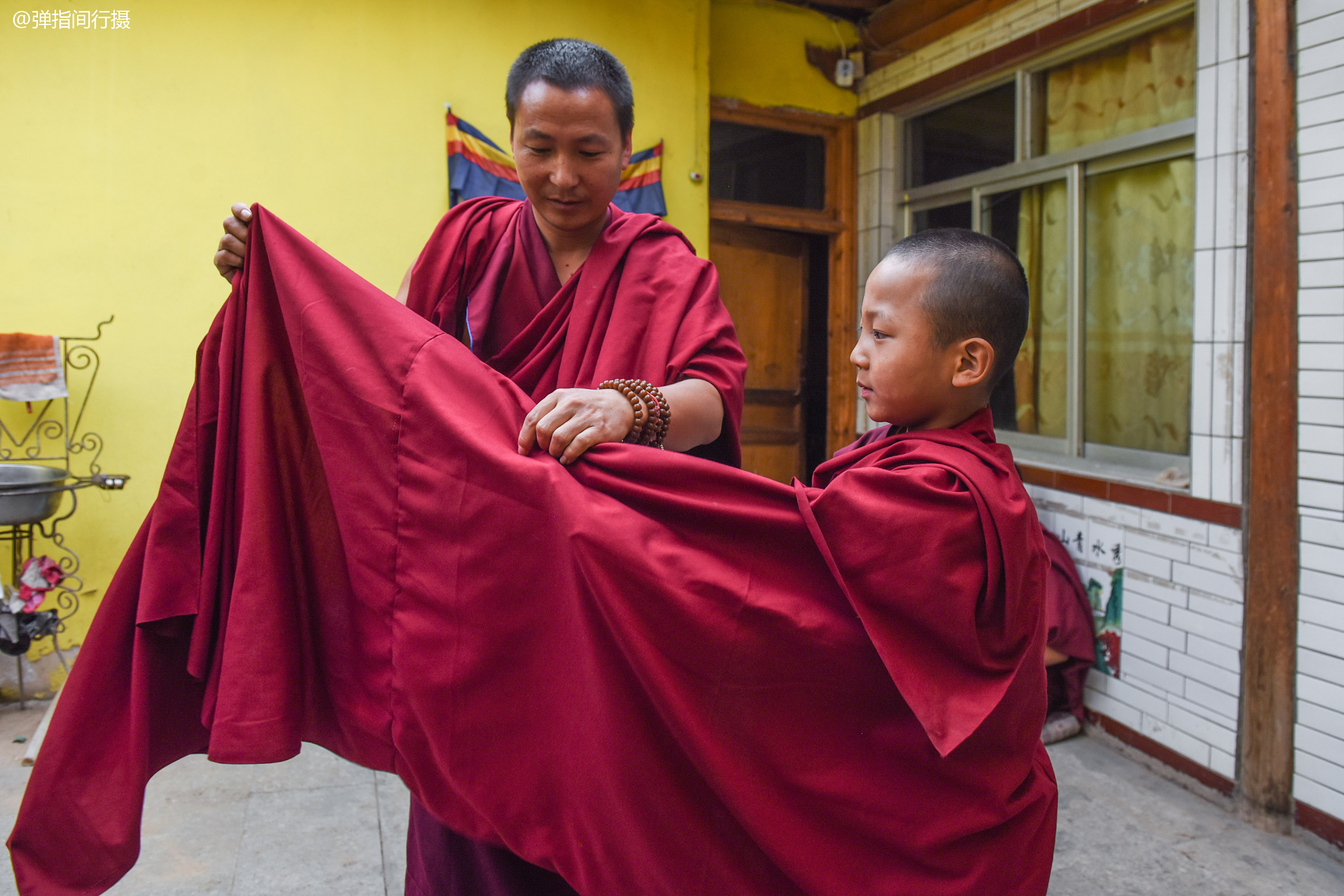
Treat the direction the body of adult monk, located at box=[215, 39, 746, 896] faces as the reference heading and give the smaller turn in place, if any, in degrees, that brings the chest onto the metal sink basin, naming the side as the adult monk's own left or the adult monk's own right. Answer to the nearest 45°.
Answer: approximately 135° to the adult monk's own right

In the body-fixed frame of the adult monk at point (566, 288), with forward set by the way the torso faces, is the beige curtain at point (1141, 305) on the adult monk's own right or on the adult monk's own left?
on the adult monk's own left

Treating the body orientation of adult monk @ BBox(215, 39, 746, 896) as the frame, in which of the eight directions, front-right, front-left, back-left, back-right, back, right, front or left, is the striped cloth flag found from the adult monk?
back

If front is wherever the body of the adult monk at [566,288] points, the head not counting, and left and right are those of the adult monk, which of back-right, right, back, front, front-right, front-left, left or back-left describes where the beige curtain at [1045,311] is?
back-left

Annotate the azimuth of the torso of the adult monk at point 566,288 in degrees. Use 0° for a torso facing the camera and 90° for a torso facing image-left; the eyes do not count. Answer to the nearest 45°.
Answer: approximately 0°

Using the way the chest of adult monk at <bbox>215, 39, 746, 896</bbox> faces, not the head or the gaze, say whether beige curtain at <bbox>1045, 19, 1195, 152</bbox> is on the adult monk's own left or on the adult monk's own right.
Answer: on the adult monk's own left

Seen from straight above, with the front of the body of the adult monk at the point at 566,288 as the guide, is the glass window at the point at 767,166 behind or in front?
behind

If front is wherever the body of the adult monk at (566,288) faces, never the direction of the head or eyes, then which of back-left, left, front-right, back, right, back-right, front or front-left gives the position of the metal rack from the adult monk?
back-right
